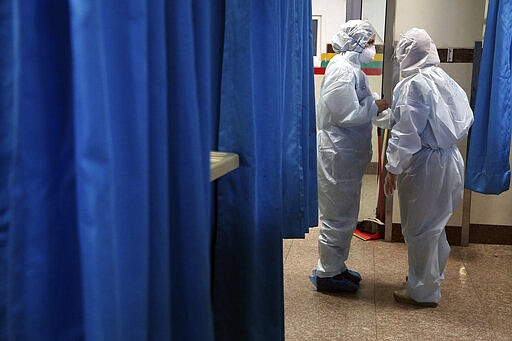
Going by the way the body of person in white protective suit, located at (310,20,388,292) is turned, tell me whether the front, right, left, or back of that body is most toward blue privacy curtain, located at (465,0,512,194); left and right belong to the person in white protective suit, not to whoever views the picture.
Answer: front

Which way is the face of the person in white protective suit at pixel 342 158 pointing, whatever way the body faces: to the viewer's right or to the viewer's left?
to the viewer's right

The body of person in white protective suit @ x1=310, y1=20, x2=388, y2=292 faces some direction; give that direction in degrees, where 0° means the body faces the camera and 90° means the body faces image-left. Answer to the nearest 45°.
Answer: approximately 270°
